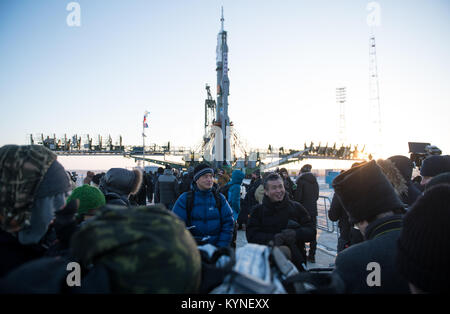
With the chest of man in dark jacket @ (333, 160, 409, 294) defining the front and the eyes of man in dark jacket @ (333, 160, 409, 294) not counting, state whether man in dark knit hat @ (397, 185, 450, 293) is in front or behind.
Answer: behind

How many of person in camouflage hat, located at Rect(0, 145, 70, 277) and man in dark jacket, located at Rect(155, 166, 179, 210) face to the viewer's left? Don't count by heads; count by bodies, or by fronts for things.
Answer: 0

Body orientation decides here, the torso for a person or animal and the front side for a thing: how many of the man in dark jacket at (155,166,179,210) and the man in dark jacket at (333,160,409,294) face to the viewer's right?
0

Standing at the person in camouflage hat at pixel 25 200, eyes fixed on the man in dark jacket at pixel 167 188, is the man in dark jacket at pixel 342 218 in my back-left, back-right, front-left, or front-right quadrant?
front-right

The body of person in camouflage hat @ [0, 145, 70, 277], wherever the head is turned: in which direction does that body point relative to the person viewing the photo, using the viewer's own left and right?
facing away from the viewer and to the right of the viewer

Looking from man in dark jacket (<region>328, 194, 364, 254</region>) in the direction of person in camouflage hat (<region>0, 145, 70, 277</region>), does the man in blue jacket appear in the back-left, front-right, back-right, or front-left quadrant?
front-right

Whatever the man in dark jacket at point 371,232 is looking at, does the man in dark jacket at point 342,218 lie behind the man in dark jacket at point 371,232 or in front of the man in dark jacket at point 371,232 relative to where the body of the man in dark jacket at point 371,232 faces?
in front

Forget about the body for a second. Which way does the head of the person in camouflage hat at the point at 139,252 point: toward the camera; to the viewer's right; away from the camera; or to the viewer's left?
away from the camera
